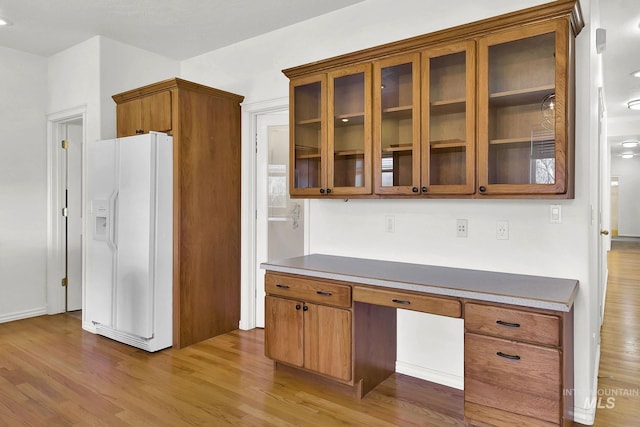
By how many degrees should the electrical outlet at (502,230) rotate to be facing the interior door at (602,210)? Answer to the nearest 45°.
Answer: approximately 135° to its left

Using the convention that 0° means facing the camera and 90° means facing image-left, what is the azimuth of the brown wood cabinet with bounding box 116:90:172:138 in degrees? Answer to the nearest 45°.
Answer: approximately 45°

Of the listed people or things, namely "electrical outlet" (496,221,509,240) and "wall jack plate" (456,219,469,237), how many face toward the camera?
2

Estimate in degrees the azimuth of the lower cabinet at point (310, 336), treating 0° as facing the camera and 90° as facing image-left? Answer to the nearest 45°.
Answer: approximately 45°

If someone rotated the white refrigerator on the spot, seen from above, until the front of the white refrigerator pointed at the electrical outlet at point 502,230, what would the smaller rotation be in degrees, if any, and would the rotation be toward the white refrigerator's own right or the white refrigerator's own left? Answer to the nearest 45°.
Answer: approximately 90° to the white refrigerator's own left

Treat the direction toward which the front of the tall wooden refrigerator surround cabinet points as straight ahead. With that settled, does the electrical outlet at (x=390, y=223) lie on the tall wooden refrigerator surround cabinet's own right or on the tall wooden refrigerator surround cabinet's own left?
on the tall wooden refrigerator surround cabinet's own left
